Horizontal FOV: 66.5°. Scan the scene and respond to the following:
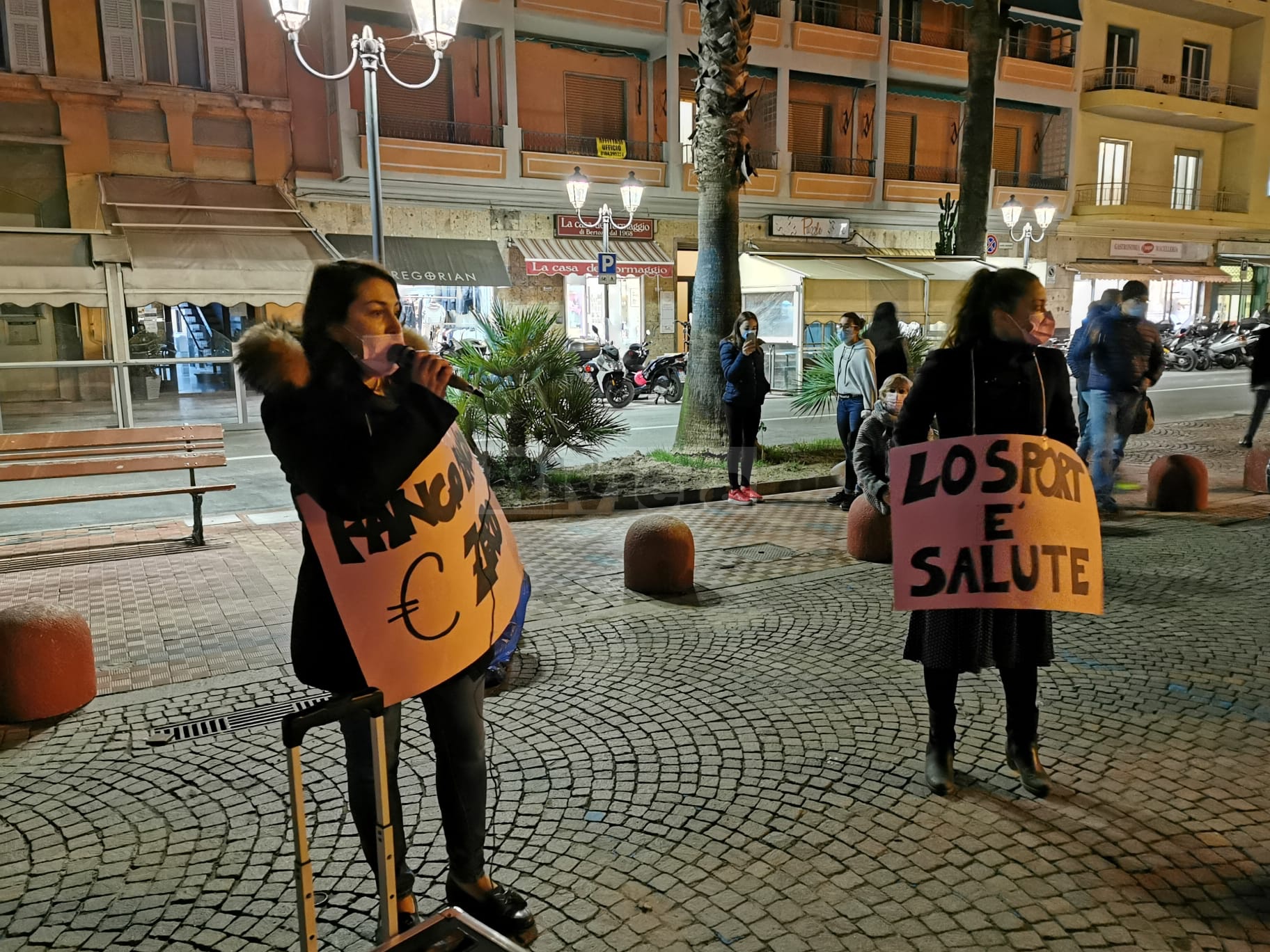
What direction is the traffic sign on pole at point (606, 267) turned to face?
toward the camera

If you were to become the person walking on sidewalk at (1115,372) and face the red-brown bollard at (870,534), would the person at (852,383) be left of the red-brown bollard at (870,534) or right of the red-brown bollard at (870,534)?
right

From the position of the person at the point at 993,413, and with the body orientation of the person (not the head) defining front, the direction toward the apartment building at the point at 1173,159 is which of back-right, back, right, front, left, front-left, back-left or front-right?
back

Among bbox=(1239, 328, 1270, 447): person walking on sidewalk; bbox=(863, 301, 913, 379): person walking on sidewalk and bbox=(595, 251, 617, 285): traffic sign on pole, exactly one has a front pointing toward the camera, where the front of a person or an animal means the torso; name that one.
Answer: the traffic sign on pole

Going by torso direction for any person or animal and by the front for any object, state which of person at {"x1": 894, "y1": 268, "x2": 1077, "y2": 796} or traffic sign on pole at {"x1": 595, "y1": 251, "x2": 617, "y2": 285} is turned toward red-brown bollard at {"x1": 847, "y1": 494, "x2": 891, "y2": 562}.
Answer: the traffic sign on pole

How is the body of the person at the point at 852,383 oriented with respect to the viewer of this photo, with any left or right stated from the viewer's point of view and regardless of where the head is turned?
facing the viewer and to the left of the viewer

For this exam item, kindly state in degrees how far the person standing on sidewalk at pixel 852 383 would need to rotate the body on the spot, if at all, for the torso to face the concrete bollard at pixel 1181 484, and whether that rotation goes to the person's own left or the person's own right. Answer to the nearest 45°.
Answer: approximately 135° to the person's own left

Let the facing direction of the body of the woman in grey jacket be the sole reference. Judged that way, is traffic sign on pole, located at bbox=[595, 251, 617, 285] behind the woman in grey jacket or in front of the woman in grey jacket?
behind

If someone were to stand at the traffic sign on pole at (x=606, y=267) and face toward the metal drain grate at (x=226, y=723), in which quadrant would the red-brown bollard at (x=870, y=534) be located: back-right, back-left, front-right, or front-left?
front-left

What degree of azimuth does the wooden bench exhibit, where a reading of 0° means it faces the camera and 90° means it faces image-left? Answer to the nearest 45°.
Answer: approximately 0°

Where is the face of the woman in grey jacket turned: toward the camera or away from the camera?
toward the camera

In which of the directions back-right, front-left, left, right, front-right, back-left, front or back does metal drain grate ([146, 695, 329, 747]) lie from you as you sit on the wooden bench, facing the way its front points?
front

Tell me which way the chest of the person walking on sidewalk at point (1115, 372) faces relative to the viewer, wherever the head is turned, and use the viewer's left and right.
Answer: facing the viewer

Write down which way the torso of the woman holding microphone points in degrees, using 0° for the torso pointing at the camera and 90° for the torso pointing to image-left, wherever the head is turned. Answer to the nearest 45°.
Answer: approximately 315°

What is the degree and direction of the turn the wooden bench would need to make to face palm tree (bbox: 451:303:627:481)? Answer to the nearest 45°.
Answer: approximately 90° to its left

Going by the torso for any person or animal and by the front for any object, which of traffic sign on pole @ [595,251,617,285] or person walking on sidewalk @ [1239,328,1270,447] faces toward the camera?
the traffic sign on pole

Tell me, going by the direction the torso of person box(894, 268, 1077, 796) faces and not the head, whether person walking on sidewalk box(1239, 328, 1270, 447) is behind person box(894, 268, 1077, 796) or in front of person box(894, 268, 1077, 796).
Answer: behind

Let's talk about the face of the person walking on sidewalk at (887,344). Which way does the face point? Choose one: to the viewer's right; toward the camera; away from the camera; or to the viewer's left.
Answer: away from the camera
